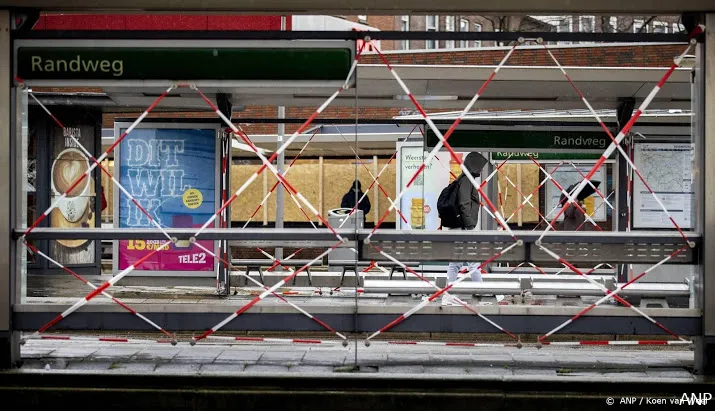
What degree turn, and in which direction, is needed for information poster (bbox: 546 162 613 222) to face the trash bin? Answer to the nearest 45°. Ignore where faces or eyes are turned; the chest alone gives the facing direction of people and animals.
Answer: approximately 90° to its right

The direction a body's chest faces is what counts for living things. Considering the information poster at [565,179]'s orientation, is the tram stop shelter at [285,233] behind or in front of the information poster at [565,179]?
in front

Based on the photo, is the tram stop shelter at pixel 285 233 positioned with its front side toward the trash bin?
yes

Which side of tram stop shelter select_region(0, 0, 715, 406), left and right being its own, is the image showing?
back

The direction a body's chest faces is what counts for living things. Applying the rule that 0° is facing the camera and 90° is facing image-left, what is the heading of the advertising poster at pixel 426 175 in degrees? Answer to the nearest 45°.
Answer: approximately 0°

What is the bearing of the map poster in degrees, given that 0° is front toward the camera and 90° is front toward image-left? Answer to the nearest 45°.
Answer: approximately 0°

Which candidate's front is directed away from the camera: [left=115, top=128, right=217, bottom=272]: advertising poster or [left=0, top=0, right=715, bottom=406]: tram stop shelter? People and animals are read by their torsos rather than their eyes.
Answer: the tram stop shelter
